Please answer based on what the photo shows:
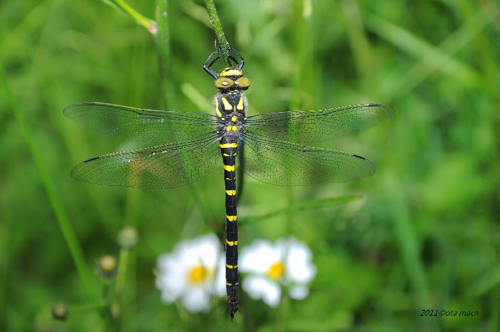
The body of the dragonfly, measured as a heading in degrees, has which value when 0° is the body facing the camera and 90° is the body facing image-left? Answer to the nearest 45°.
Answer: approximately 180°
